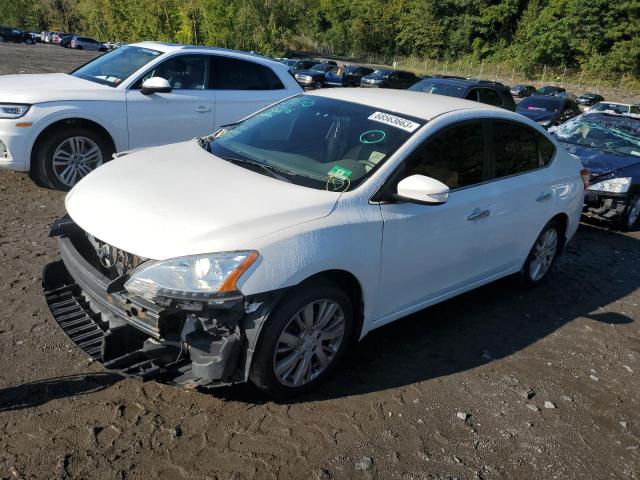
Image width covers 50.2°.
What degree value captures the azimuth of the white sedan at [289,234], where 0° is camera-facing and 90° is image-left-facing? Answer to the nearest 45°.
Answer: approximately 45°

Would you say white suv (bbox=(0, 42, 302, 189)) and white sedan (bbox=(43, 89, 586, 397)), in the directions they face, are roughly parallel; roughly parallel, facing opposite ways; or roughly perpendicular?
roughly parallel

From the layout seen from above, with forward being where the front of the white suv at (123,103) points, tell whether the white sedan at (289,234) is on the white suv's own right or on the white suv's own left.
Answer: on the white suv's own left

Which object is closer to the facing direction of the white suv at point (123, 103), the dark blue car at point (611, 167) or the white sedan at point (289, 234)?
the white sedan

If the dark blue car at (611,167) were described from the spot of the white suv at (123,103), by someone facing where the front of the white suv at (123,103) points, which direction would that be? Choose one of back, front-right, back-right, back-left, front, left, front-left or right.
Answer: back-left

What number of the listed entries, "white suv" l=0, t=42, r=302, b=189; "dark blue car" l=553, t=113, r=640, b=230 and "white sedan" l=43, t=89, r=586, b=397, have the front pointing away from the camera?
0

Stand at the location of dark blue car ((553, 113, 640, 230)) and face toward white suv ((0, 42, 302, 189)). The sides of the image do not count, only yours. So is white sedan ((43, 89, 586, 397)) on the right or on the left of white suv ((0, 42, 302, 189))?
left

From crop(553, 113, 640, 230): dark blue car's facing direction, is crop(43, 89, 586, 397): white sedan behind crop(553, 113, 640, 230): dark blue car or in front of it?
in front

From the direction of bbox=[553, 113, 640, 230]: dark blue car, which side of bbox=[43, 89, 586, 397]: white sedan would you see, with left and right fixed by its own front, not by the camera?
back

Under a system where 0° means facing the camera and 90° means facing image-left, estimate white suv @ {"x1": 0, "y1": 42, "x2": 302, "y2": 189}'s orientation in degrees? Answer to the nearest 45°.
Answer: approximately 45°

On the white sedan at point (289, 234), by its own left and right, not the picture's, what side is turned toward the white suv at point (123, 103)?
right
